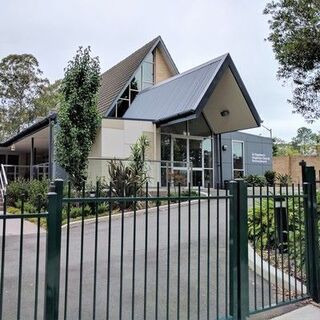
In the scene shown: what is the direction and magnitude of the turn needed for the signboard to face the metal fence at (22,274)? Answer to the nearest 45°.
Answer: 0° — it already faces it

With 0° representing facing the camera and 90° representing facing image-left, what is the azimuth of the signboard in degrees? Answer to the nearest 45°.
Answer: approximately 0°

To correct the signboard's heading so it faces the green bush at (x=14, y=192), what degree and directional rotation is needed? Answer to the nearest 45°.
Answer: approximately 45° to its right

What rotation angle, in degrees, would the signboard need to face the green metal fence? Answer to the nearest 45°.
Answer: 0° — it already faces it

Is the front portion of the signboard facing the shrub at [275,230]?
yes
